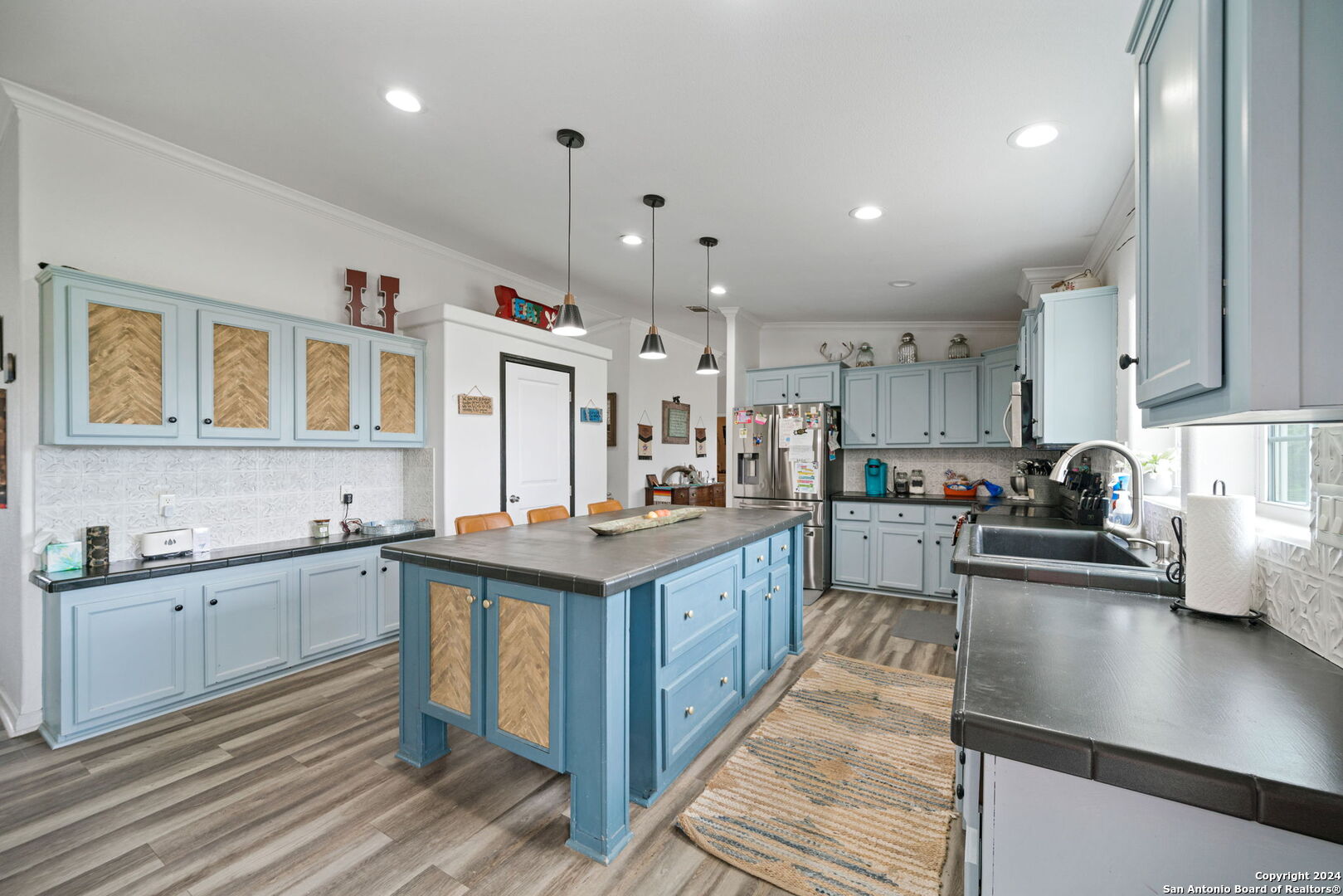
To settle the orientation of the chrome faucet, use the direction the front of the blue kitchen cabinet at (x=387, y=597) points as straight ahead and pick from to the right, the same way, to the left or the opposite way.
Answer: the opposite way

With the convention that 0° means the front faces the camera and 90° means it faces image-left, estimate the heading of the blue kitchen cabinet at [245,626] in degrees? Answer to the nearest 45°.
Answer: approximately 315°

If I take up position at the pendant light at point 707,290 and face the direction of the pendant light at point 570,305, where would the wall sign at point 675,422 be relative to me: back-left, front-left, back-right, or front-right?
back-right

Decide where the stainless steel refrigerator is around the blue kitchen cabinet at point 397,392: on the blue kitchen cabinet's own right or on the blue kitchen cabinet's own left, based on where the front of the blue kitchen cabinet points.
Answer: on the blue kitchen cabinet's own left

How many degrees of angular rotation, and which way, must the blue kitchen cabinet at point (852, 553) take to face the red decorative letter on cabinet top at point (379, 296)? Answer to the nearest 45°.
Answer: approximately 45° to its right

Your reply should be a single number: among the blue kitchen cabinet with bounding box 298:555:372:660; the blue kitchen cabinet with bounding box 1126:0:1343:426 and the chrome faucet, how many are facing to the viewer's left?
2

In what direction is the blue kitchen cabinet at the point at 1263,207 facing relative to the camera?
to the viewer's left

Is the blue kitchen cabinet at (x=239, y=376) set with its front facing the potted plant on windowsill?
yes

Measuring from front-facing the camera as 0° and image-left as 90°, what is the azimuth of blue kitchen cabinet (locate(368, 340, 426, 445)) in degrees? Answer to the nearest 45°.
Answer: approximately 315°

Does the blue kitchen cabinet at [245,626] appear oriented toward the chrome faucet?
yes

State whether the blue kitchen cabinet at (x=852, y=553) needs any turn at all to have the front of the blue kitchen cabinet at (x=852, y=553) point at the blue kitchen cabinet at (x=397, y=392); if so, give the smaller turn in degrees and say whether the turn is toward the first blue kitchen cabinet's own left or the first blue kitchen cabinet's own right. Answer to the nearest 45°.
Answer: approximately 45° to the first blue kitchen cabinet's own right
